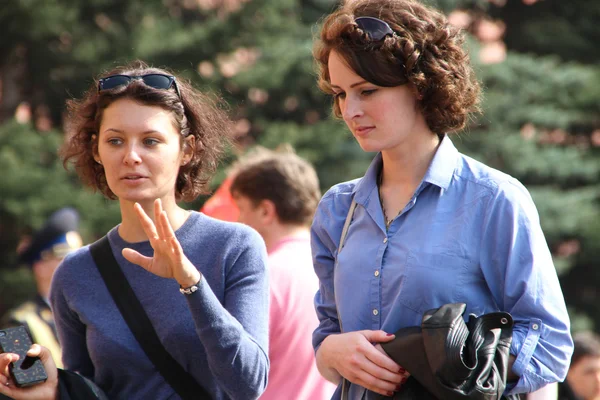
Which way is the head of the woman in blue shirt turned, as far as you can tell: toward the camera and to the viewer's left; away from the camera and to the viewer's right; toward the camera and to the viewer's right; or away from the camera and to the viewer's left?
toward the camera and to the viewer's left

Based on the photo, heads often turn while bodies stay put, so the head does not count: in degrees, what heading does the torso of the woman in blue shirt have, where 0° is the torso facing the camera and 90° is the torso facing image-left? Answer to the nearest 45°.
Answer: approximately 45°

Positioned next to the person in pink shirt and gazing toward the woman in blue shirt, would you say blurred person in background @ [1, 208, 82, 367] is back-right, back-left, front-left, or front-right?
back-right

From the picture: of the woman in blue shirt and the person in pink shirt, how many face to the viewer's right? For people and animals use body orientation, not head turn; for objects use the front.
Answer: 0

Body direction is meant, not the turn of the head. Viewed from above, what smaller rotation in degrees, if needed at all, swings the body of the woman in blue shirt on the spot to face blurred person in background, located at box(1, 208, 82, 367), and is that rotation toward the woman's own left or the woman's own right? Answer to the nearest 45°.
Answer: approximately 90° to the woman's own right

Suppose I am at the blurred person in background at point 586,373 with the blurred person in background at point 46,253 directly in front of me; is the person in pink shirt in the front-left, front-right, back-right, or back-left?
front-left

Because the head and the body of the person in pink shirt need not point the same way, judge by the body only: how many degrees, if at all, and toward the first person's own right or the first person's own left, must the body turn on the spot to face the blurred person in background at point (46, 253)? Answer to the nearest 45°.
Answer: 0° — they already face them

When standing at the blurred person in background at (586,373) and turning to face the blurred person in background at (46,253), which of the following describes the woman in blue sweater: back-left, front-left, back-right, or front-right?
front-left
